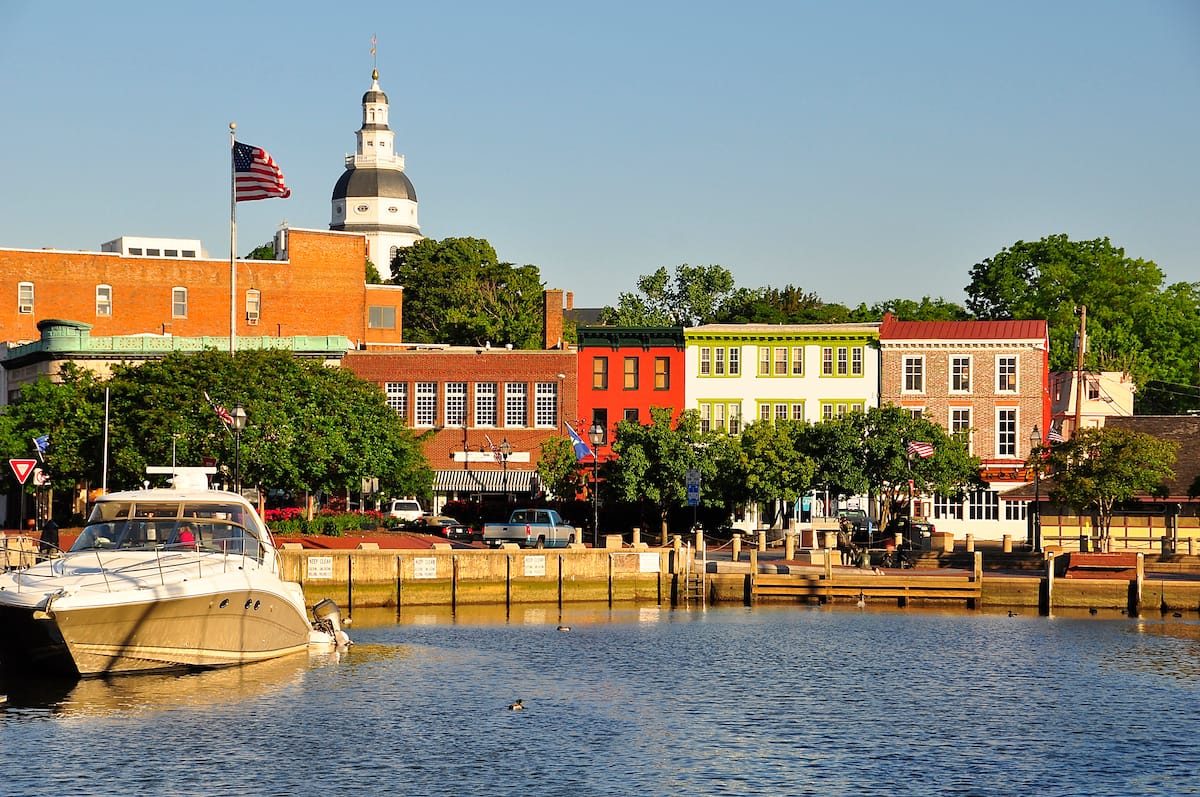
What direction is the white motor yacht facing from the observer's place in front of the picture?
facing the viewer and to the left of the viewer
